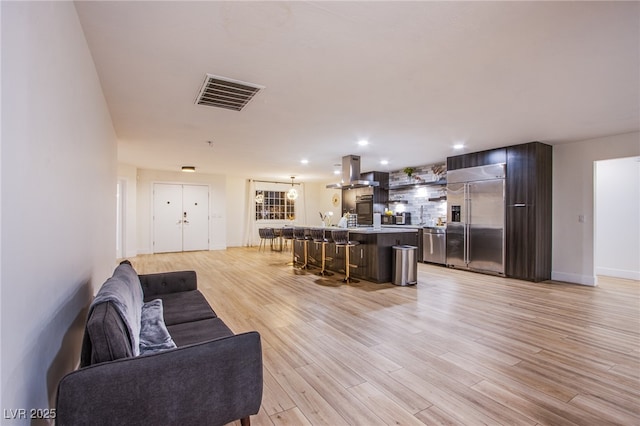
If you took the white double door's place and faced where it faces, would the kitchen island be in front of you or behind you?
in front

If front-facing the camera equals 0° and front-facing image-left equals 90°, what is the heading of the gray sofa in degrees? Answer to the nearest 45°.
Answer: approximately 270°

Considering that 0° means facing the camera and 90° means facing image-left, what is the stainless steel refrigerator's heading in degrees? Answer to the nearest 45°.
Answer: approximately 45°

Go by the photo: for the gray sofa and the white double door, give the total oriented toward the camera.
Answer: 1

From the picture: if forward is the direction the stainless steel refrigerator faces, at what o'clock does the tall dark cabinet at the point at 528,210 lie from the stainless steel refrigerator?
The tall dark cabinet is roughly at 8 o'clock from the stainless steel refrigerator.

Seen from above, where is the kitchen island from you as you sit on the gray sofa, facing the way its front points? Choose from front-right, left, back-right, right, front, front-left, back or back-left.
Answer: front-left

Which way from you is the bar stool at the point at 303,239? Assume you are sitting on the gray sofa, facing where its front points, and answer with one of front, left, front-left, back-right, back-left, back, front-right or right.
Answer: front-left
